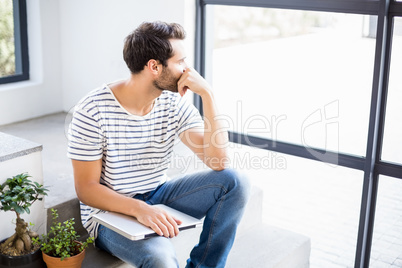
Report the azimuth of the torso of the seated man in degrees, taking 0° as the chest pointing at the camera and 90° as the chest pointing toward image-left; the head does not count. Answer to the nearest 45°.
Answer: approximately 315°

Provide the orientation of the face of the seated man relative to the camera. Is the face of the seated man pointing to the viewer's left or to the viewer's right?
to the viewer's right

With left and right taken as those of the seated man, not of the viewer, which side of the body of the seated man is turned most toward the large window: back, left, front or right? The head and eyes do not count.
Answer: left

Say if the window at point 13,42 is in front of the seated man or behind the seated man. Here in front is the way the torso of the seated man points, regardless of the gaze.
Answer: behind
